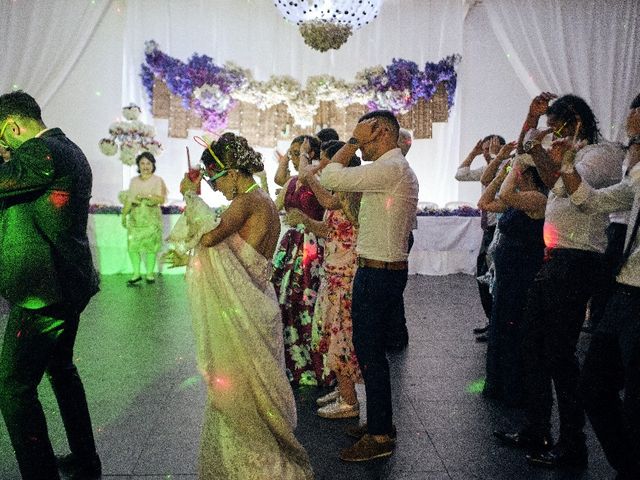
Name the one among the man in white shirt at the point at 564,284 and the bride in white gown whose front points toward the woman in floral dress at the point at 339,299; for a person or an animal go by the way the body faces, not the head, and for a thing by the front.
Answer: the man in white shirt

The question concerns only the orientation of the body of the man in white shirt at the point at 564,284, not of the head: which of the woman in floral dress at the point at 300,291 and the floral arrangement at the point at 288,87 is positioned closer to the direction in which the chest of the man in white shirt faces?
the woman in floral dress

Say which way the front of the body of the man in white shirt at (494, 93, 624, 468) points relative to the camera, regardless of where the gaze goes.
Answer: to the viewer's left

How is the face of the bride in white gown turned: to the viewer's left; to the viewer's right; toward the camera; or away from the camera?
to the viewer's left

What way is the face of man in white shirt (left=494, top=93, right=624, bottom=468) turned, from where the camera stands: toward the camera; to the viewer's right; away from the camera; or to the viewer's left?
to the viewer's left
